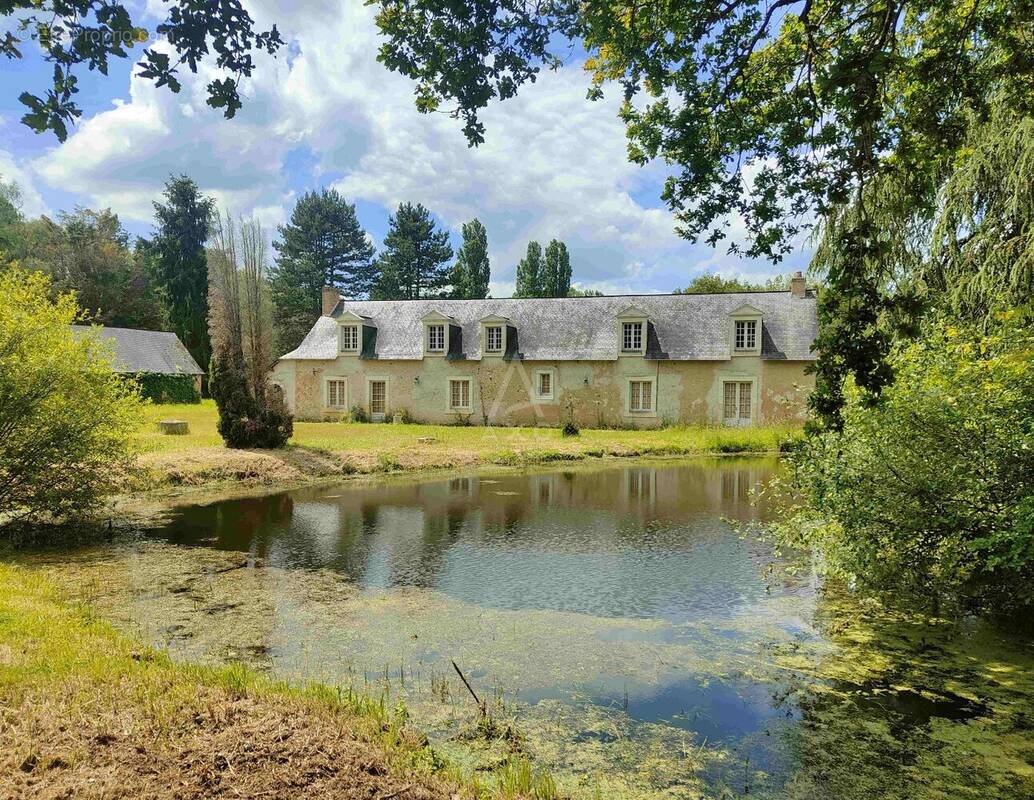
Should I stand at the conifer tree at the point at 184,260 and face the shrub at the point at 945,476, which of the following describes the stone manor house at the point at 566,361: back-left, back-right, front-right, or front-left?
front-left

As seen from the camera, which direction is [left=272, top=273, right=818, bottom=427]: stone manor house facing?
toward the camera

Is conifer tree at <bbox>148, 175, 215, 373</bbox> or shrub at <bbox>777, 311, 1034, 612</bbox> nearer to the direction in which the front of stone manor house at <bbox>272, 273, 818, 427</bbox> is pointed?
the shrub

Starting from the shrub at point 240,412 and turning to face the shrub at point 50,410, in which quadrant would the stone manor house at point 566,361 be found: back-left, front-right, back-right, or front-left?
back-left

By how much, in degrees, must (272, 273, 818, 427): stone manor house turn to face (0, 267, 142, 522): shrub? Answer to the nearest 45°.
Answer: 0° — it already faces it

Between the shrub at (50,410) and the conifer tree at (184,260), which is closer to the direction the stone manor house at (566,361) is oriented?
the shrub

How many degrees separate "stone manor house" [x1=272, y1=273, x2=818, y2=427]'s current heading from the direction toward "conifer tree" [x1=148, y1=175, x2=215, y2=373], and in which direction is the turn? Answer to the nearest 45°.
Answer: approximately 135° to its right

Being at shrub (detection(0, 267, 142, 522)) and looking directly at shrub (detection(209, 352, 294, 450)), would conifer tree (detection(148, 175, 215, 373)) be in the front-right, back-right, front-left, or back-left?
front-left

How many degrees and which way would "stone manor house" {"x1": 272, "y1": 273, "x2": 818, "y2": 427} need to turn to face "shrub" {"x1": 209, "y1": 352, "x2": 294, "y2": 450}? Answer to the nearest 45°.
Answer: approximately 45° to its right

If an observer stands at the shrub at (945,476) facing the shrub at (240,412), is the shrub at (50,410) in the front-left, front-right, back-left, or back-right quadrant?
front-left

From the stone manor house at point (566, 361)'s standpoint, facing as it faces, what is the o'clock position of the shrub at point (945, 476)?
The shrub is roughly at 12 o'clock from the stone manor house.
